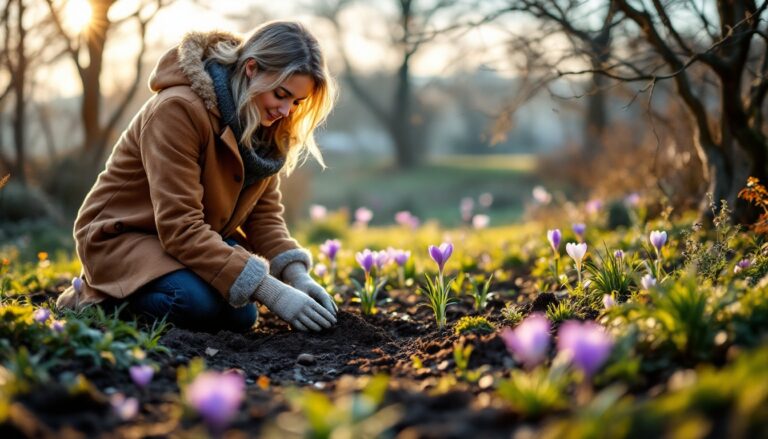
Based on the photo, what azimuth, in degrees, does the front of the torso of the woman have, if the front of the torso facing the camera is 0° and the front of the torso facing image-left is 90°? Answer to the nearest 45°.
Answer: approximately 315°

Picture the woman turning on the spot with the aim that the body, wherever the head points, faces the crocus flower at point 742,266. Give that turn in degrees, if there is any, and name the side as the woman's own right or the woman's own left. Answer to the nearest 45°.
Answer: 0° — they already face it

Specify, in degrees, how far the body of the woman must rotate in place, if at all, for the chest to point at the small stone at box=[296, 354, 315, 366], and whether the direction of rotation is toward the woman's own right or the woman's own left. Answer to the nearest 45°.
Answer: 0° — they already face it

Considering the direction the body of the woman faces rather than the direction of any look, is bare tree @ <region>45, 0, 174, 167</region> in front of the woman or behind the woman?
behind
